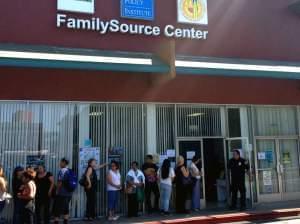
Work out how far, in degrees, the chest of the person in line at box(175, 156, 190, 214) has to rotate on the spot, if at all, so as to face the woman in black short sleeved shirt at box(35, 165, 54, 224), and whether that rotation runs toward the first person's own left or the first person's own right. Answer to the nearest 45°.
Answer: approximately 135° to the first person's own right

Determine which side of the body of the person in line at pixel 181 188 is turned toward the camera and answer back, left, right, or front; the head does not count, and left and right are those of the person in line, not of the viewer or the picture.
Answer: right

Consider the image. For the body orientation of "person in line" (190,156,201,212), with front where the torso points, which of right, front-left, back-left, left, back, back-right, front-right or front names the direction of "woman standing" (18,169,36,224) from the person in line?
back-right

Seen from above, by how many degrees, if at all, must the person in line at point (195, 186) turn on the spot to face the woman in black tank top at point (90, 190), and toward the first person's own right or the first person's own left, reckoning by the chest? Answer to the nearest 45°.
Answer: approximately 135° to the first person's own right

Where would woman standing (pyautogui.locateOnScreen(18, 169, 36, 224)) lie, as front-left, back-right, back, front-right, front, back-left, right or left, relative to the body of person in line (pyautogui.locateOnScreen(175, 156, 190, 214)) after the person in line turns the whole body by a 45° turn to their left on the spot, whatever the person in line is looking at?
back

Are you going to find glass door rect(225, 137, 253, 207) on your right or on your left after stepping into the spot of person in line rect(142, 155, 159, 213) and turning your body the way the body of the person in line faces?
on your left
